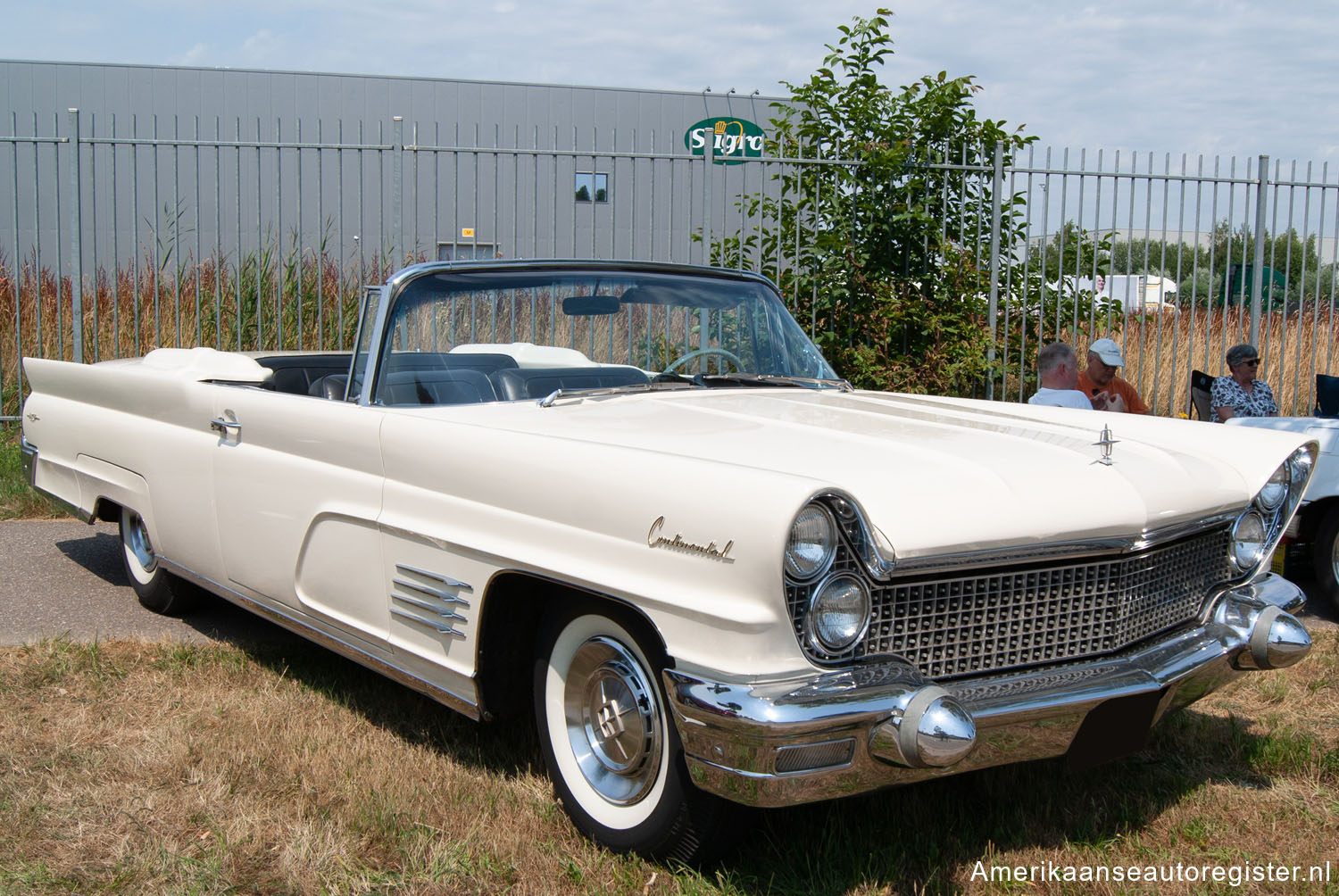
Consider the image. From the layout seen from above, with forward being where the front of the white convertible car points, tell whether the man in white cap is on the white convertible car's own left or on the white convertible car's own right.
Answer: on the white convertible car's own left

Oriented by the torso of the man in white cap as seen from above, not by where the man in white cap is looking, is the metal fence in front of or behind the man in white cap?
behind

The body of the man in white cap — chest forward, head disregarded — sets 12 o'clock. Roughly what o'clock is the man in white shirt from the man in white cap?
The man in white shirt is roughly at 2 o'clock from the man in white cap.

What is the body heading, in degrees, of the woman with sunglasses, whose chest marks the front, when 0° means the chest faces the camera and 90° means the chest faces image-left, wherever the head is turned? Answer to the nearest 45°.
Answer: approximately 315°

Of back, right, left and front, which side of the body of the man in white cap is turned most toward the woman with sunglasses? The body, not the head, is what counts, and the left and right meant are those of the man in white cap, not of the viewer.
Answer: left

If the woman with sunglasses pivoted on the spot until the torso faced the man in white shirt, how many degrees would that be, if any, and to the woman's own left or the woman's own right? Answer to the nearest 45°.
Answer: approximately 90° to the woman's own right

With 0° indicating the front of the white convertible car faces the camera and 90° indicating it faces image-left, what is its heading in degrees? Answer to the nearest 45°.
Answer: approximately 315°

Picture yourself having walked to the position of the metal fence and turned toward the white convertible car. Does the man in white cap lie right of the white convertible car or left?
left
